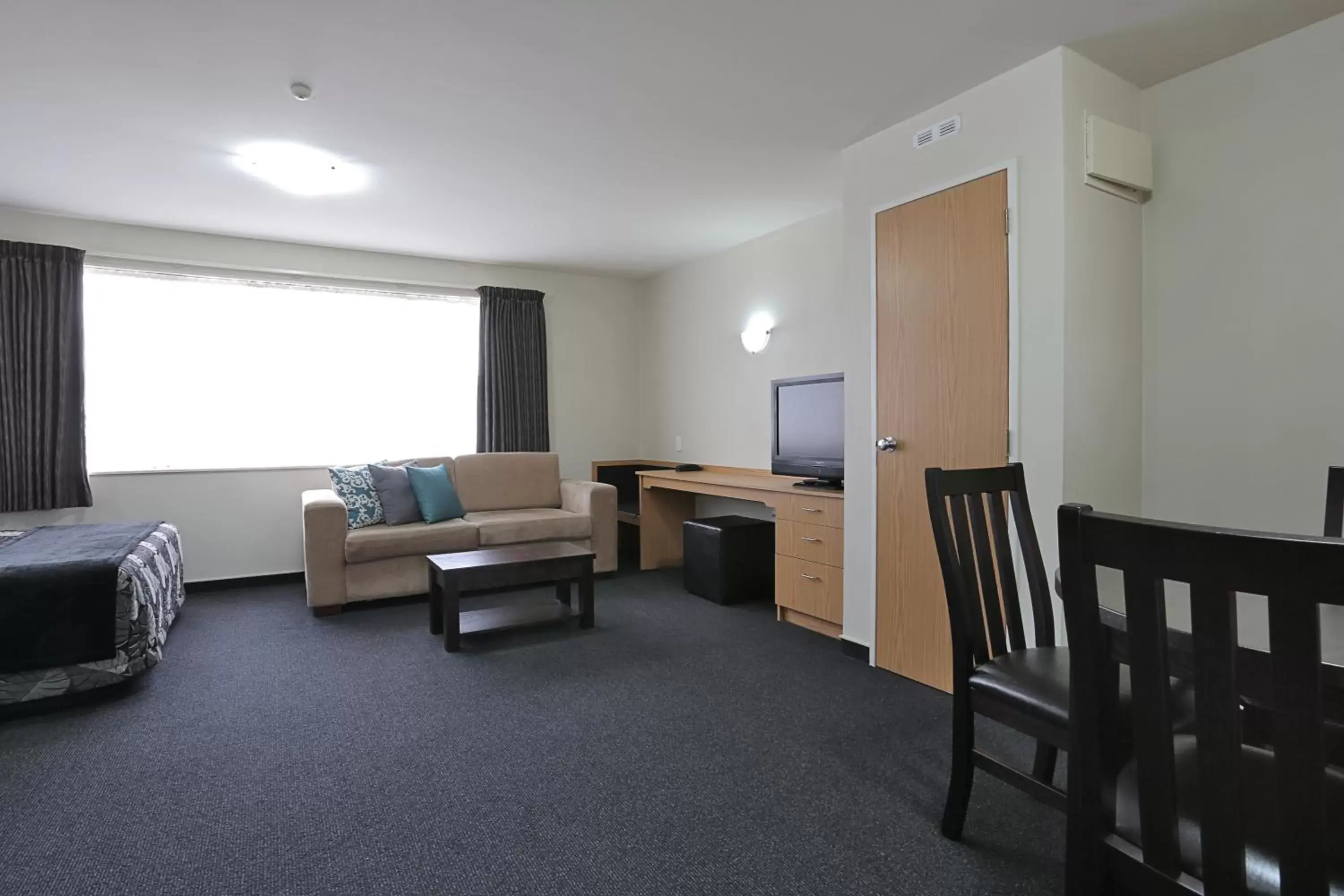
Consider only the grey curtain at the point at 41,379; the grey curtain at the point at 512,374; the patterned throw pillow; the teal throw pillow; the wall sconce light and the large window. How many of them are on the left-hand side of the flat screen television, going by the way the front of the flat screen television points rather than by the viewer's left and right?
0

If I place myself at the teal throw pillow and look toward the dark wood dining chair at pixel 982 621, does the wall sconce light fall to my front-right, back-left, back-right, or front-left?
front-left

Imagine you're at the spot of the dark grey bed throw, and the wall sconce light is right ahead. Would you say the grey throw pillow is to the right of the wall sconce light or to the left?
left

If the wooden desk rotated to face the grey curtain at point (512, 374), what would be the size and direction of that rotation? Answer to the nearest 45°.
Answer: approximately 90° to its right

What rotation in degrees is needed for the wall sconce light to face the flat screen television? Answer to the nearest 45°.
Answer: approximately 45° to its left

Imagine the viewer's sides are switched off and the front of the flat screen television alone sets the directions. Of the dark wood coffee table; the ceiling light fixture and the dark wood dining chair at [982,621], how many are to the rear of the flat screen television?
0

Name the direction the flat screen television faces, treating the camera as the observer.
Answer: facing the viewer and to the left of the viewer

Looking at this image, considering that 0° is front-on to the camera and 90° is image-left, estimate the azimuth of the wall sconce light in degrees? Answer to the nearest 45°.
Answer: approximately 45°

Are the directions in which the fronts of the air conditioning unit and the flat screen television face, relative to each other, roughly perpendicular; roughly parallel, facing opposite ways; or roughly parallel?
roughly perpendicular

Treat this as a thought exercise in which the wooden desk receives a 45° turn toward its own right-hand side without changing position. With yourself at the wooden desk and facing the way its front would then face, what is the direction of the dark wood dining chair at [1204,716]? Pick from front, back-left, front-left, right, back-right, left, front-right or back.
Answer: left

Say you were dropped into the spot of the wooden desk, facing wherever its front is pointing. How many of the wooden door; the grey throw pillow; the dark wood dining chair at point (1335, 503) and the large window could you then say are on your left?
2

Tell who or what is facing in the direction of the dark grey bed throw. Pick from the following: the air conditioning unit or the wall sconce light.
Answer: the wall sconce light

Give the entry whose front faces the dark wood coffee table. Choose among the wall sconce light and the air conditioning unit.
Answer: the wall sconce light
